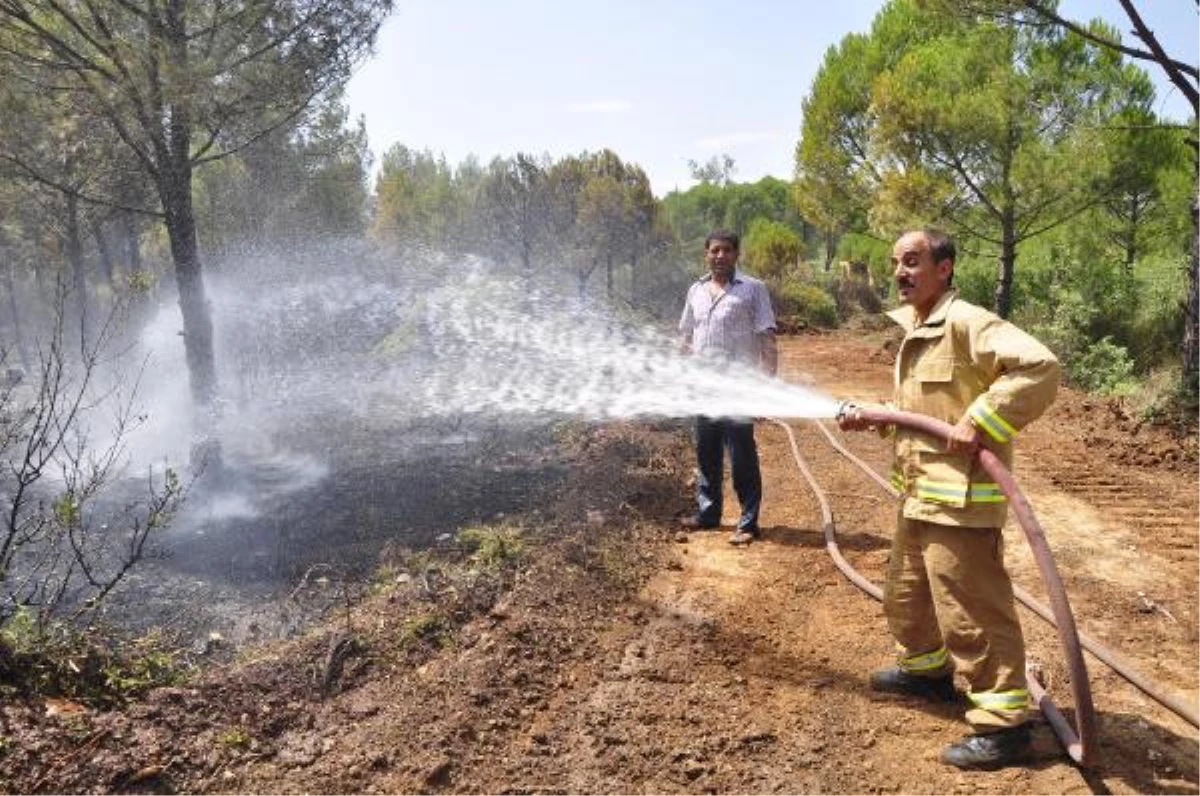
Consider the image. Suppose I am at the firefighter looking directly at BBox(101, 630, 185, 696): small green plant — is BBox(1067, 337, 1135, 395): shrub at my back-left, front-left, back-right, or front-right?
back-right

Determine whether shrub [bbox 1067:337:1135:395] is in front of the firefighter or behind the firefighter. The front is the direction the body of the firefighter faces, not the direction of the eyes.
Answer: behind

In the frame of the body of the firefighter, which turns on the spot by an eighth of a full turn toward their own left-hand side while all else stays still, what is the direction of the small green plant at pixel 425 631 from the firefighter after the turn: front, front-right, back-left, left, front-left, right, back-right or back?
right

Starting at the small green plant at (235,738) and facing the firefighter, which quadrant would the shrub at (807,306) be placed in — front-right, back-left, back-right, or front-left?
front-left

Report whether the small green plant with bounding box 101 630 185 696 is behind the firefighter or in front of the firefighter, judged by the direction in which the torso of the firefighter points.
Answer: in front

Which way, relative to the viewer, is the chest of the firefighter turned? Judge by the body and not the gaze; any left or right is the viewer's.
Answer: facing the viewer and to the left of the viewer

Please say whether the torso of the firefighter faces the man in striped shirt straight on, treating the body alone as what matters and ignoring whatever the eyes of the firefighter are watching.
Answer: no

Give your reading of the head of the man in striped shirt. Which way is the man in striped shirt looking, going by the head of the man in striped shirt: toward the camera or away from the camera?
toward the camera

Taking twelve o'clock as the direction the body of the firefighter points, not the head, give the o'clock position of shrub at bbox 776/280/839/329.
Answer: The shrub is roughly at 4 o'clock from the firefighter.
